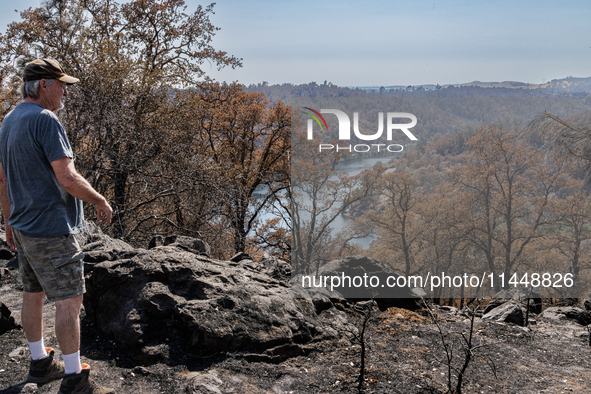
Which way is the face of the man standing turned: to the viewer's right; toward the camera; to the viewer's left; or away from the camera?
to the viewer's right

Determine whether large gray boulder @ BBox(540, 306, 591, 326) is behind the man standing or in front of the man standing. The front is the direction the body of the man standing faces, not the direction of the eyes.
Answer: in front

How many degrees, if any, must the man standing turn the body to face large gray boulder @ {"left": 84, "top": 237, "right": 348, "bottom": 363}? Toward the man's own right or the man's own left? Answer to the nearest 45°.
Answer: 0° — they already face it

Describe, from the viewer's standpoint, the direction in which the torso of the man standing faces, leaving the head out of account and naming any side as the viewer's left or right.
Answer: facing away from the viewer and to the right of the viewer
